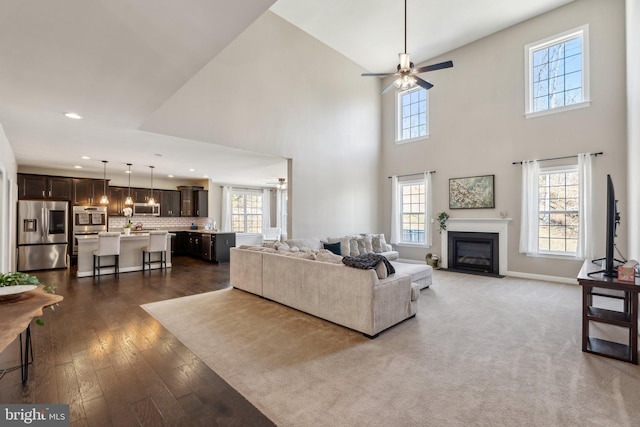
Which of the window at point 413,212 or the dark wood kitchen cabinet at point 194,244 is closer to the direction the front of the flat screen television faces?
the dark wood kitchen cabinet

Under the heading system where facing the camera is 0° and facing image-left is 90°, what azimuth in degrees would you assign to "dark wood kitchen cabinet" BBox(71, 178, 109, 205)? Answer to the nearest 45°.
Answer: approximately 0°

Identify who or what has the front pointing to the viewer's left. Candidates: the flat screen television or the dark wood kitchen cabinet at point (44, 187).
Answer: the flat screen television

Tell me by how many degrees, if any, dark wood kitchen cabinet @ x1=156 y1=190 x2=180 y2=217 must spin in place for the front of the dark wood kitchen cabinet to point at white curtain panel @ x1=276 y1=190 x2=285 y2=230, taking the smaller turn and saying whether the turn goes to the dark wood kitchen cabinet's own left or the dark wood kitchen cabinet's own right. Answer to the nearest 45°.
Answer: approximately 90° to the dark wood kitchen cabinet's own left

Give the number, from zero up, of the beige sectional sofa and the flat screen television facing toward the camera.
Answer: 0

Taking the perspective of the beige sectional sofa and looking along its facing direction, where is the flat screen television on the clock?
The flat screen television is roughly at 2 o'clock from the beige sectional sofa.

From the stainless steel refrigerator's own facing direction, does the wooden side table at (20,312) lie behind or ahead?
ahead

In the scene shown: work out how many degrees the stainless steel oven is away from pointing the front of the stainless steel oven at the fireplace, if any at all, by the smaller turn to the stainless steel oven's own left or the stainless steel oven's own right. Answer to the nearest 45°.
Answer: approximately 45° to the stainless steel oven's own left

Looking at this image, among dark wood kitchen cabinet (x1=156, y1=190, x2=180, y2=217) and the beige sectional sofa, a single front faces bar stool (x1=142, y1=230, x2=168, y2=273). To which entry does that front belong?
the dark wood kitchen cabinet

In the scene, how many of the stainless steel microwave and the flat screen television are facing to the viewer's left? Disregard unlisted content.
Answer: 1

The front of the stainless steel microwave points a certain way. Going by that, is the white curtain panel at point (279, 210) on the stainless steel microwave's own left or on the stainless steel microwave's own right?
on the stainless steel microwave's own left

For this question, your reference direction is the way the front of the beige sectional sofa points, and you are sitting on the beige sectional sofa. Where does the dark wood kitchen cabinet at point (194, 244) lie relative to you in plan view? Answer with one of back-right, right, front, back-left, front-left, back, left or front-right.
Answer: left

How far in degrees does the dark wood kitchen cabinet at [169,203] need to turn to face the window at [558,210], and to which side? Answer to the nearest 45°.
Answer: approximately 45° to its left
